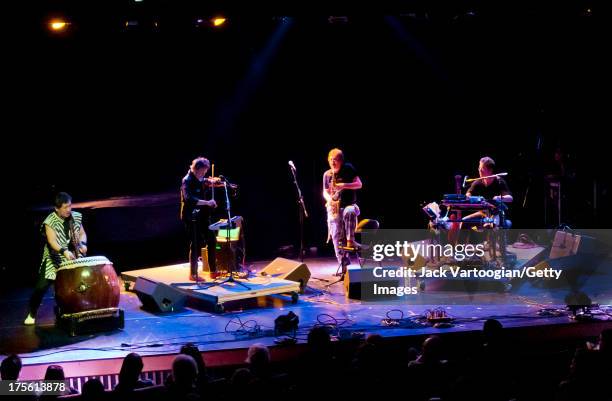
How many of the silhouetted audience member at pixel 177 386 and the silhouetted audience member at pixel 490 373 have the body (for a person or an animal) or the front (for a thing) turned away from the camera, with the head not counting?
2

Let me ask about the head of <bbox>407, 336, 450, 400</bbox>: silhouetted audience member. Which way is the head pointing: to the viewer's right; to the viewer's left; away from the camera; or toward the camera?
away from the camera

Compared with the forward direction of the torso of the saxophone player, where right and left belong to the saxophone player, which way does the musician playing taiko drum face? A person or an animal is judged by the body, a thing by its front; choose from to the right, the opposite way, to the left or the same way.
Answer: to the left

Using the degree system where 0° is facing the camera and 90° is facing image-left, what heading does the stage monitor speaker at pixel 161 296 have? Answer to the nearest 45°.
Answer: approximately 225°

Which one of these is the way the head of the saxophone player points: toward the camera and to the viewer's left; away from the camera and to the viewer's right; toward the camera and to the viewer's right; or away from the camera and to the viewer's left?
toward the camera and to the viewer's left

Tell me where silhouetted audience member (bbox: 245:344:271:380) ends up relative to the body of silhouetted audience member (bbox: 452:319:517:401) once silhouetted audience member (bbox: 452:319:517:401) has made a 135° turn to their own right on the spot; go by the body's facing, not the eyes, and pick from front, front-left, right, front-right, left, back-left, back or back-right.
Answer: back-right

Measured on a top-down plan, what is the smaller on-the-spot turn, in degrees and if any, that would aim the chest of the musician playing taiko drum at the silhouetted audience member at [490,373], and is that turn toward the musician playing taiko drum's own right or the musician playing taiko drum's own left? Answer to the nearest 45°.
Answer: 0° — they already face them

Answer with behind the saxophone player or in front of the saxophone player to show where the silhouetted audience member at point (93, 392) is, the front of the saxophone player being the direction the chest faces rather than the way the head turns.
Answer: in front

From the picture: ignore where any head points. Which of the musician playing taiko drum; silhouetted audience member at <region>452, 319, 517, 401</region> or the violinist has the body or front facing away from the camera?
the silhouetted audience member

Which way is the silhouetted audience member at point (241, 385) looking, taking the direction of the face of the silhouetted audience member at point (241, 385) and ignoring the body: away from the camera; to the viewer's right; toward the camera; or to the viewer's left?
away from the camera

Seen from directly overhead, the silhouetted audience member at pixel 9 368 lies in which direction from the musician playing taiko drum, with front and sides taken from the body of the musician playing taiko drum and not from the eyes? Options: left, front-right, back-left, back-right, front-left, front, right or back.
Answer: front-right

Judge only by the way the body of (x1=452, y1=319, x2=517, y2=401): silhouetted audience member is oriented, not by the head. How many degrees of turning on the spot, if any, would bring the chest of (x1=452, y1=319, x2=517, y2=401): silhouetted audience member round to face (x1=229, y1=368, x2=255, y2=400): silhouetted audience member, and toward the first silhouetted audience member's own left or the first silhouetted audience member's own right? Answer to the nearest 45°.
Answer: approximately 90° to the first silhouetted audience member's own left

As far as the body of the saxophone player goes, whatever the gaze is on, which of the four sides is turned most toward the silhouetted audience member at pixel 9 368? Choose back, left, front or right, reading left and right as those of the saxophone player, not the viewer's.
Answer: front

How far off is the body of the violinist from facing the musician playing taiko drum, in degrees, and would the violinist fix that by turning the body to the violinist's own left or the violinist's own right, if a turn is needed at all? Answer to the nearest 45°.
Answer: approximately 90° to the violinist's own right

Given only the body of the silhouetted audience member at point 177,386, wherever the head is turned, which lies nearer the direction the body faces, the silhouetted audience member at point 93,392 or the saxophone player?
the saxophone player

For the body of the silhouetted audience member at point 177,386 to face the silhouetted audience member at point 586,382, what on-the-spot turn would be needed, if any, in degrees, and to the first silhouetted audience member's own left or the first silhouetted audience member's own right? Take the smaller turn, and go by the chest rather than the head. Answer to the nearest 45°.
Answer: approximately 90° to the first silhouetted audience member's own right

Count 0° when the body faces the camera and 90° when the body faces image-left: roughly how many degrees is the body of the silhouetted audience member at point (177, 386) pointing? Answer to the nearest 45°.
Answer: approximately 180°

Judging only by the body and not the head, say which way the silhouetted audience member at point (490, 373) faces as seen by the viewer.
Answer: away from the camera
